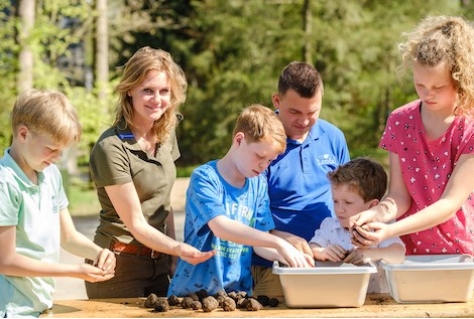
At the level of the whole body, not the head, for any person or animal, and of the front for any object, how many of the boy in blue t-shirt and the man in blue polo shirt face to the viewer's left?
0

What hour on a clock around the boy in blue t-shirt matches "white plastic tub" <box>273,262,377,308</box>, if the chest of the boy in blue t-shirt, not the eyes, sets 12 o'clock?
The white plastic tub is roughly at 12 o'clock from the boy in blue t-shirt.

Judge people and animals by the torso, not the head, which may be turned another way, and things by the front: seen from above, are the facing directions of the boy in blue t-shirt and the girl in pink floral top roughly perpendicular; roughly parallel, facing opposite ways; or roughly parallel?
roughly perpendicular

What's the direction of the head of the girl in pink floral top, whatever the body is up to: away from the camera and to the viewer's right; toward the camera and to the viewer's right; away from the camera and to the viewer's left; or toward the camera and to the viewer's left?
toward the camera and to the viewer's left

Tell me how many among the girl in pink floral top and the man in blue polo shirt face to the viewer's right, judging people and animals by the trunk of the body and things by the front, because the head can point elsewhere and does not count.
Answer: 0

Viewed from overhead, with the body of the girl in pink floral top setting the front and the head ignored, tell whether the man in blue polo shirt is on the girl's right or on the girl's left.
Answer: on the girl's right

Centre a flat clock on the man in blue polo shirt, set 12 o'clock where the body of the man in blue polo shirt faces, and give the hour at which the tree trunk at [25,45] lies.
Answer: The tree trunk is roughly at 5 o'clock from the man in blue polo shirt.

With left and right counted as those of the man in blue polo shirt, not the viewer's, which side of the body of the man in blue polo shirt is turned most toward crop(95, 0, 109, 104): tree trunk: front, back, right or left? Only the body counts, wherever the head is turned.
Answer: back

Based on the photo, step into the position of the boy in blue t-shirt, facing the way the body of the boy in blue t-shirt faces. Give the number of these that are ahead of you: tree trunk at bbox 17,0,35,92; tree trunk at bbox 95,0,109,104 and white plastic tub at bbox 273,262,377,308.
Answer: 1

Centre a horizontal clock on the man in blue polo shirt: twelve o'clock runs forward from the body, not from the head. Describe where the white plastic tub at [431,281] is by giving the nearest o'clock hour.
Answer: The white plastic tub is roughly at 11 o'clock from the man in blue polo shirt.

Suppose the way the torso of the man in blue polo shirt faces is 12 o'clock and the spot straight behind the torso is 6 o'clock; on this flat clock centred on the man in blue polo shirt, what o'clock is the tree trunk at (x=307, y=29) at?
The tree trunk is roughly at 6 o'clock from the man in blue polo shirt.

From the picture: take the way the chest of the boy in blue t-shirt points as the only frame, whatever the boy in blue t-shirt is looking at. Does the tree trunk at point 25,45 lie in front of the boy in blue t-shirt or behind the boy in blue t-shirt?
behind

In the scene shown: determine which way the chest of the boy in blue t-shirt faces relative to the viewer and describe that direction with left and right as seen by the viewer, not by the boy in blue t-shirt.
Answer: facing the viewer and to the right of the viewer

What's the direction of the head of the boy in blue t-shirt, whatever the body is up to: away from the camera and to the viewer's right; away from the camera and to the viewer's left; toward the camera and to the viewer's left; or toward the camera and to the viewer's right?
toward the camera and to the viewer's right
